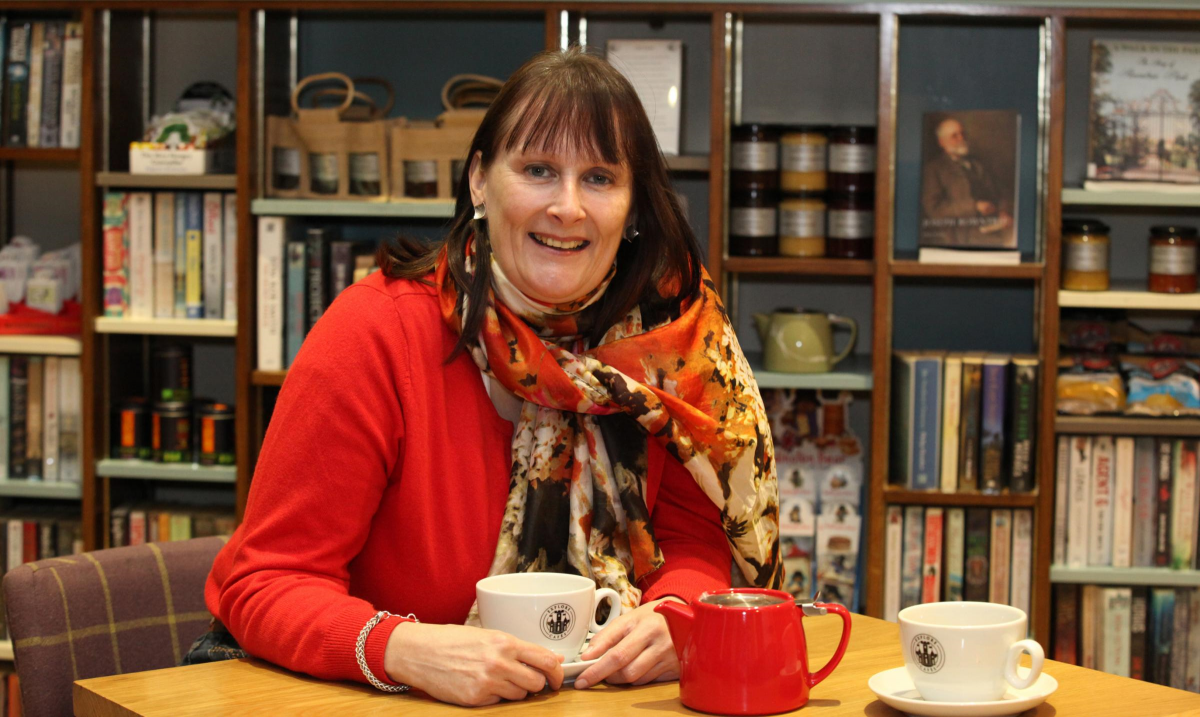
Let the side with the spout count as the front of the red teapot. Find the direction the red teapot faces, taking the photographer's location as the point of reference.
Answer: facing to the left of the viewer

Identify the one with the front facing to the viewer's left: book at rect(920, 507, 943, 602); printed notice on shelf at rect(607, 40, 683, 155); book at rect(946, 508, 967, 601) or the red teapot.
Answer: the red teapot

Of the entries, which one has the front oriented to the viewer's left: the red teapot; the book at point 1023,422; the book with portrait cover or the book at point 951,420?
the red teapot

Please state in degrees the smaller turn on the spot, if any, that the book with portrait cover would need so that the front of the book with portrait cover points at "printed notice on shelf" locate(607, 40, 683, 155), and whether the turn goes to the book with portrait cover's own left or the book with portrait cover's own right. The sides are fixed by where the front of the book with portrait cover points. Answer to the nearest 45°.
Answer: approximately 90° to the book with portrait cover's own right
